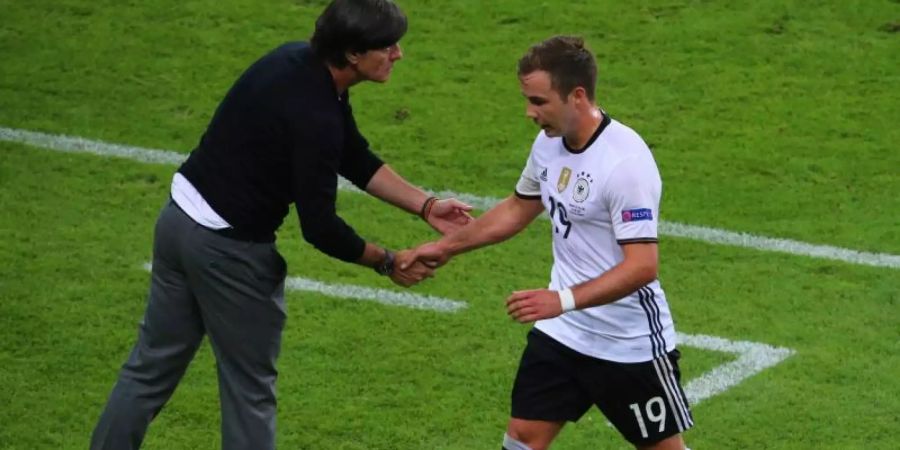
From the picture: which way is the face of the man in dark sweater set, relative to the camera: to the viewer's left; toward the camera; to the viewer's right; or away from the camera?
to the viewer's right

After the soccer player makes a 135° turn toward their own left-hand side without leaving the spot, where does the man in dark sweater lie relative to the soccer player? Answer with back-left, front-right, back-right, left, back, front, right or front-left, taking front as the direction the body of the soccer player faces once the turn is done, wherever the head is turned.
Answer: back

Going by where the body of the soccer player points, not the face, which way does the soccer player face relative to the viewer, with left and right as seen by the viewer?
facing the viewer and to the left of the viewer
